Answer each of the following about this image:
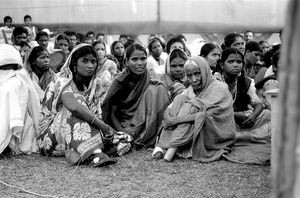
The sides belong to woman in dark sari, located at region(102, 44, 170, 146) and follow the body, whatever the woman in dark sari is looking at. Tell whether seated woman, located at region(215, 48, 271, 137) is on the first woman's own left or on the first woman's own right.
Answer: on the first woman's own left

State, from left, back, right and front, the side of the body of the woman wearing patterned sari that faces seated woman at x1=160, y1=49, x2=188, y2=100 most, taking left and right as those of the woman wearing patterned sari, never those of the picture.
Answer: left

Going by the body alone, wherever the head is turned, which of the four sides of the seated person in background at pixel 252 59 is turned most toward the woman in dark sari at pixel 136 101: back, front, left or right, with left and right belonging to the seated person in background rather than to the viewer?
right

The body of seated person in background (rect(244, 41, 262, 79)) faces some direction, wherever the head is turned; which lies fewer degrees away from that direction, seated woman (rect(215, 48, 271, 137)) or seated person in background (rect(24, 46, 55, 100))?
the seated woman

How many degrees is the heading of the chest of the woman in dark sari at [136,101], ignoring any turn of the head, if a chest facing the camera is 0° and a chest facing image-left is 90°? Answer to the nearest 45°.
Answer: approximately 0°

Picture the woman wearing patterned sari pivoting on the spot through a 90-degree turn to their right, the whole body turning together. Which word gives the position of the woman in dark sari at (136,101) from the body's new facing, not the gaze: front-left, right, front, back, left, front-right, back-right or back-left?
back

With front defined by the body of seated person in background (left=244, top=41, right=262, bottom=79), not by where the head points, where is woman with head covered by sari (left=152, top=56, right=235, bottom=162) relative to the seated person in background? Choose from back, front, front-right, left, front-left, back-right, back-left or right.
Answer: front-right

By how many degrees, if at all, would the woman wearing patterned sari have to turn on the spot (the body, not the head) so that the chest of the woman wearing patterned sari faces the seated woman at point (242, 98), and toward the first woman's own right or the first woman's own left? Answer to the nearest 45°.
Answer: approximately 45° to the first woman's own left

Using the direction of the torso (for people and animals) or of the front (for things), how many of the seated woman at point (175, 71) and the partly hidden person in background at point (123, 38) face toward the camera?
2
